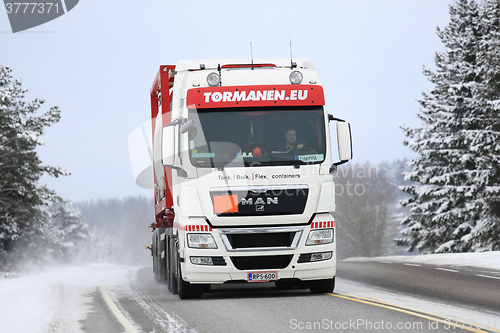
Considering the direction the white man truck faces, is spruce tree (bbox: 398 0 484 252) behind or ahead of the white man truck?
behind

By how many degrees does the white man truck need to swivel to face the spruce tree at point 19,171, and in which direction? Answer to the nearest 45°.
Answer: approximately 135° to its right

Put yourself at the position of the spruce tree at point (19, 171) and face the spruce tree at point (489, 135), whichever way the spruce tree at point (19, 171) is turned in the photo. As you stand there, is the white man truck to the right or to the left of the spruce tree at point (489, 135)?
right

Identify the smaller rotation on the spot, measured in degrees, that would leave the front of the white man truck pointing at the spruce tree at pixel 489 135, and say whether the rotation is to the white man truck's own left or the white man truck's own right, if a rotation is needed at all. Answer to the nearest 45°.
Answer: approximately 135° to the white man truck's own left

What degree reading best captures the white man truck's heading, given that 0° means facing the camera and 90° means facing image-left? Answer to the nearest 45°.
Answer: approximately 0°

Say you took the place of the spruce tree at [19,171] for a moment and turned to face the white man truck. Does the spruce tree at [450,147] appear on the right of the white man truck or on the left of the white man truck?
left
